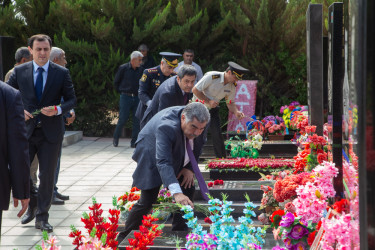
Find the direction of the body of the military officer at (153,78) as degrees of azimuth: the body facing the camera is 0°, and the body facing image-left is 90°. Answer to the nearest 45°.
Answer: approximately 315°

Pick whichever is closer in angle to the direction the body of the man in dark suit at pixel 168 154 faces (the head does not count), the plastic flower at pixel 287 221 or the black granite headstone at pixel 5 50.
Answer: the plastic flower

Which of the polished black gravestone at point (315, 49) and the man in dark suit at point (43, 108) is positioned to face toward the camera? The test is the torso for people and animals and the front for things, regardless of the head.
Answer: the man in dark suit

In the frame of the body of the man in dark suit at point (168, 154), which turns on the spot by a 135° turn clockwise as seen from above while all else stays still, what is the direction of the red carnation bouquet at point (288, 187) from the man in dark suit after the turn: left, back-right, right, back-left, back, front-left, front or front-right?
back

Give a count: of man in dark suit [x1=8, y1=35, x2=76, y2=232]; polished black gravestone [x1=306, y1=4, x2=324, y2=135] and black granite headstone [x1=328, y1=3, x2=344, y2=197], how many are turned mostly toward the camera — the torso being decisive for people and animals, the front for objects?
1

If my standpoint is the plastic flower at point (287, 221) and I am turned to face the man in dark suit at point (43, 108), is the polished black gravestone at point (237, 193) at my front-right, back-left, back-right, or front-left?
front-right

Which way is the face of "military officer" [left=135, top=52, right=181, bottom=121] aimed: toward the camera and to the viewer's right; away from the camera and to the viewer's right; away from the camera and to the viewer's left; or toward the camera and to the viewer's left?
toward the camera and to the viewer's right

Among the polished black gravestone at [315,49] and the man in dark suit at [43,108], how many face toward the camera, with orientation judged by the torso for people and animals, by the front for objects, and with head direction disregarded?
1

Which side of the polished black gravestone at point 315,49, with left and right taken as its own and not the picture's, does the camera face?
left

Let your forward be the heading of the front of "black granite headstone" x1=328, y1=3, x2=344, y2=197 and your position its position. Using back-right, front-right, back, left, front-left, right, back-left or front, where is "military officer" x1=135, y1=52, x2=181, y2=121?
front-right

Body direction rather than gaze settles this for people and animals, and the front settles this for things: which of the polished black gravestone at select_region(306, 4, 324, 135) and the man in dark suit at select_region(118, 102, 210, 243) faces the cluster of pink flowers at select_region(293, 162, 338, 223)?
the man in dark suit

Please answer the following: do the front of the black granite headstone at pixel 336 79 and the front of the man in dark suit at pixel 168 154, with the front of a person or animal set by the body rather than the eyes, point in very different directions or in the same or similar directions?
very different directions

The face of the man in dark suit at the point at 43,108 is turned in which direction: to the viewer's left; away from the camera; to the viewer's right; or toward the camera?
toward the camera

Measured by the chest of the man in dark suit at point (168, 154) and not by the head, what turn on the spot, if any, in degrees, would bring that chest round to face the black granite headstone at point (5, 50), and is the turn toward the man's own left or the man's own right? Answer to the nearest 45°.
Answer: approximately 180°

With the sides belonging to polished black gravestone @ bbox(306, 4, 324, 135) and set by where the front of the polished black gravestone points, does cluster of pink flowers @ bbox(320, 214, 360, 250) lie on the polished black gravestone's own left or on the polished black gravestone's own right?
on the polished black gravestone's own left

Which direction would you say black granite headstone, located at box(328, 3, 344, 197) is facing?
to the viewer's left
